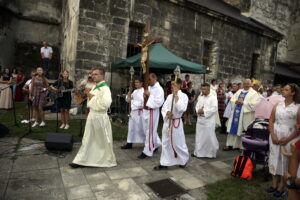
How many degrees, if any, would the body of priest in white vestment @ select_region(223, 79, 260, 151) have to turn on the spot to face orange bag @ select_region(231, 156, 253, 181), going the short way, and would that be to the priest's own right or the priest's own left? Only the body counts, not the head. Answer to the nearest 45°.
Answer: approximately 45° to the priest's own left

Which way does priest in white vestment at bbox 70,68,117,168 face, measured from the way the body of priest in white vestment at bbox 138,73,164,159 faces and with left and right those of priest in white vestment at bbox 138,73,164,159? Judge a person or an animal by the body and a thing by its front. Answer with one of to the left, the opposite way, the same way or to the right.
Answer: the same way

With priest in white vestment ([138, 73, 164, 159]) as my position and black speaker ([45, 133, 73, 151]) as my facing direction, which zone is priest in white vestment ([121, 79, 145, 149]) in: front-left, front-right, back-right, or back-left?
front-right

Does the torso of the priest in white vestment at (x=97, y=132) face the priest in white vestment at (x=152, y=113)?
no

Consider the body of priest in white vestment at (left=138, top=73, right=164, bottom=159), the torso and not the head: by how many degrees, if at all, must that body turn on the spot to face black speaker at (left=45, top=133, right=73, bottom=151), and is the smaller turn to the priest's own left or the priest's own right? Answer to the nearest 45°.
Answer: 0° — they already face it

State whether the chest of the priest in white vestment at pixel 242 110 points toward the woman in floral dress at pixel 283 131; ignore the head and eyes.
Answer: no

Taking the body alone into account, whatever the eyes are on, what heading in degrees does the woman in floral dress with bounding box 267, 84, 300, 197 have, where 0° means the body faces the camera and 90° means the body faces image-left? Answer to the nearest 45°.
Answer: approximately 45°

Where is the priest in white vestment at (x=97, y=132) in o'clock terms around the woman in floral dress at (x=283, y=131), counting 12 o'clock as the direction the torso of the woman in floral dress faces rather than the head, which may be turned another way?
The priest in white vestment is roughly at 1 o'clock from the woman in floral dress.

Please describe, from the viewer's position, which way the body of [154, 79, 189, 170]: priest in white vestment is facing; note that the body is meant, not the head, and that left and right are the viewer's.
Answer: facing the viewer and to the left of the viewer
